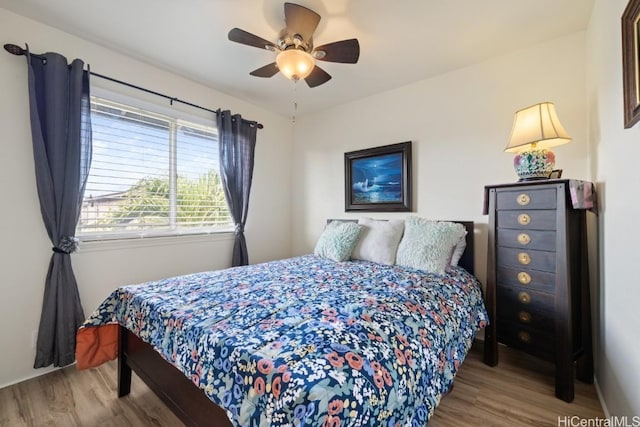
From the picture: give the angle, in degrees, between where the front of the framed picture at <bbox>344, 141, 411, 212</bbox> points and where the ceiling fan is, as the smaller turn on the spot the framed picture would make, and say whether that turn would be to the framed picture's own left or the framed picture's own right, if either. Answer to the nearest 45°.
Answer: approximately 45° to the framed picture's own left

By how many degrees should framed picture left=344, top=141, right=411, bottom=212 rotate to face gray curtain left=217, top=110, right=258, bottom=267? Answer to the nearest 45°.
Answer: approximately 45° to its right

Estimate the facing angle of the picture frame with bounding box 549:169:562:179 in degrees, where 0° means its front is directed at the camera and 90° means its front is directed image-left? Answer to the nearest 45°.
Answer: approximately 45°

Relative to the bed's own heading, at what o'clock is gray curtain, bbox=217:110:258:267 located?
The gray curtain is roughly at 4 o'clock from the bed.

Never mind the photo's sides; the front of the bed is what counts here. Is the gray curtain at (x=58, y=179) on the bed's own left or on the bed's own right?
on the bed's own right

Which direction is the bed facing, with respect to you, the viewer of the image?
facing the viewer and to the left of the viewer

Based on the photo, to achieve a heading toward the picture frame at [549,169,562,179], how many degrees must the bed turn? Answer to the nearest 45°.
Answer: approximately 135° to its left

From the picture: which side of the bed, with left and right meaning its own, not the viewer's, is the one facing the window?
right
